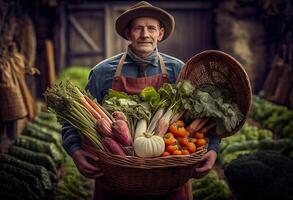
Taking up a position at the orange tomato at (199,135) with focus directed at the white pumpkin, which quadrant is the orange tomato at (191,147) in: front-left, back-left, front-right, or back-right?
front-left

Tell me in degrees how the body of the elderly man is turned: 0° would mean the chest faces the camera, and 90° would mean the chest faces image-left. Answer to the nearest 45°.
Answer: approximately 0°

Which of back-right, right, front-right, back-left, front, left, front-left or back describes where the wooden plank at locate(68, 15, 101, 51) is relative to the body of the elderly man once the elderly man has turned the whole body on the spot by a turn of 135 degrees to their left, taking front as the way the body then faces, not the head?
front-left

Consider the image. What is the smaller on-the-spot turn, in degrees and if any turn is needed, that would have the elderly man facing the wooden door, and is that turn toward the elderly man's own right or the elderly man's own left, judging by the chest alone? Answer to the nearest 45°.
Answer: approximately 180°

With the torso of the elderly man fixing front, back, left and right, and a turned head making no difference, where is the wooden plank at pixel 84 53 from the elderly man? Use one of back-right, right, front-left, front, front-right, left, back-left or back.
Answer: back
